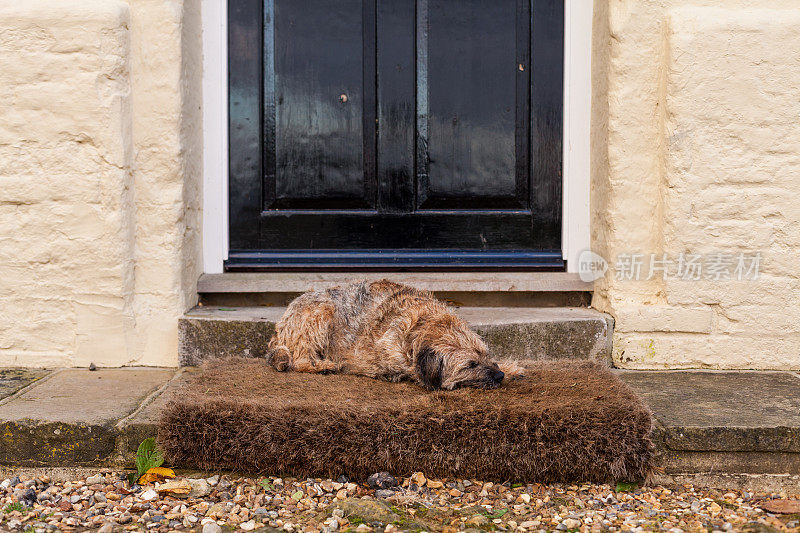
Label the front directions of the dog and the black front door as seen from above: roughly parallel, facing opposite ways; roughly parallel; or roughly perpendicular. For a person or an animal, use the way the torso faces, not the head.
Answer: roughly perpendicular

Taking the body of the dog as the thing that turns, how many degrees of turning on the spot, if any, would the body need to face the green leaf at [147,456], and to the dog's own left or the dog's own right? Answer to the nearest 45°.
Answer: approximately 135° to the dog's own right

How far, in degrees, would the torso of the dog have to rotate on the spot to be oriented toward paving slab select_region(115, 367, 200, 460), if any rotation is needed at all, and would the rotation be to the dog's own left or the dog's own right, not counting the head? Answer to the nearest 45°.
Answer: approximately 135° to the dog's own right

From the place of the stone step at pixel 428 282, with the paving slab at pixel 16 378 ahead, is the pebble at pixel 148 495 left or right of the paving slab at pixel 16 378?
left

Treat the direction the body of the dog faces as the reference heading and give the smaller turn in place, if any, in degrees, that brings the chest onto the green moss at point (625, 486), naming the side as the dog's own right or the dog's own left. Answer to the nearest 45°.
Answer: approximately 45° to the dog's own right

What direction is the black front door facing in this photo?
toward the camera

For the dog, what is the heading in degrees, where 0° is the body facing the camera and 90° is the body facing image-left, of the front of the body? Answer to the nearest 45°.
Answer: approximately 270°

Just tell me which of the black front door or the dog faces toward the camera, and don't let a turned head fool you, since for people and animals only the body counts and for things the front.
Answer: the black front door

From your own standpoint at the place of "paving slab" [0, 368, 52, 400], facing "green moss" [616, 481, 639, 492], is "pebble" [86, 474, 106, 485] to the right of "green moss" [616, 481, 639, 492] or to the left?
right

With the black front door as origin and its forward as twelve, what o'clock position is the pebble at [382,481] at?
The pebble is roughly at 12 o'clock from the black front door.

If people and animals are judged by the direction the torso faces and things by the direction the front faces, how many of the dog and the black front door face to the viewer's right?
1

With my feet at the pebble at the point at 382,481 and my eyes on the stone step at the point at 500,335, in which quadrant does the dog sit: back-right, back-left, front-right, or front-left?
front-left

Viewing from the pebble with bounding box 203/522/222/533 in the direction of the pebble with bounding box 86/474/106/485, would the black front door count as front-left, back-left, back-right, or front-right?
front-right
